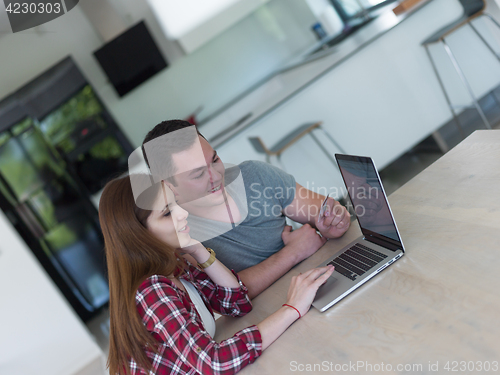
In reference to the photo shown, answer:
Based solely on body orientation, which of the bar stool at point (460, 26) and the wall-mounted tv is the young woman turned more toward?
the bar stool

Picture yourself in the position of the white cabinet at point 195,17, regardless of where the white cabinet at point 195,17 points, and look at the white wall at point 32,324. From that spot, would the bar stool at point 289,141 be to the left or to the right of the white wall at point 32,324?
left

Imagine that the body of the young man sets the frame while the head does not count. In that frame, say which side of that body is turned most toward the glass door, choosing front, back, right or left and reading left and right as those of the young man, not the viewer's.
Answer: back

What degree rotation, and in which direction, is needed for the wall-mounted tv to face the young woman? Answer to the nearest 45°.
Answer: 0° — it already faces them

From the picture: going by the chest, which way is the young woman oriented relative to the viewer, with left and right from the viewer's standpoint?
facing to the right of the viewer

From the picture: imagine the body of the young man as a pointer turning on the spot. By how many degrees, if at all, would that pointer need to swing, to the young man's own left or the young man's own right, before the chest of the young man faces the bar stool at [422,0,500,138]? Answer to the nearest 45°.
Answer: approximately 90° to the young man's own left

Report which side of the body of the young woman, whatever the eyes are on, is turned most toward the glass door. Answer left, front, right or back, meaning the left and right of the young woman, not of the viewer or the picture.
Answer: left

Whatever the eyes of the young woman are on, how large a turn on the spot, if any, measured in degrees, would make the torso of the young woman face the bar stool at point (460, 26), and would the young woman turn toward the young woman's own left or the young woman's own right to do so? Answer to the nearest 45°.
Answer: approximately 45° to the young woman's own left

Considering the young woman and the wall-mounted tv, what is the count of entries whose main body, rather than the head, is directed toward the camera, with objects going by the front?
1
